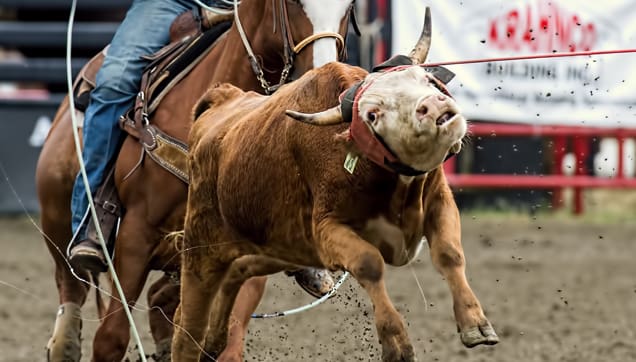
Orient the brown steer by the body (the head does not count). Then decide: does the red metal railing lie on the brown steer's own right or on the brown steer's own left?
on the brown steer's own left

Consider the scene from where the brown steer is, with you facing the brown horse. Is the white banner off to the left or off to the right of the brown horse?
right

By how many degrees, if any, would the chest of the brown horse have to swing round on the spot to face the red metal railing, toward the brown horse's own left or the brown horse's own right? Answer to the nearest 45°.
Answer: approximately 90° to the brown horse's own left

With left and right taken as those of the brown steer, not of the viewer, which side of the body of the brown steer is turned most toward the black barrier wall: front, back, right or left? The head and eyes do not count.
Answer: back

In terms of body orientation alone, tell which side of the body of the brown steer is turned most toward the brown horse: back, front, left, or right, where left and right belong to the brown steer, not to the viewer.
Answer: back

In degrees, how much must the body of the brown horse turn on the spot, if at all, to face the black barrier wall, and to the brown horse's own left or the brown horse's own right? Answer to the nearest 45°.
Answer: approximately 135° to the brown horse's own left
